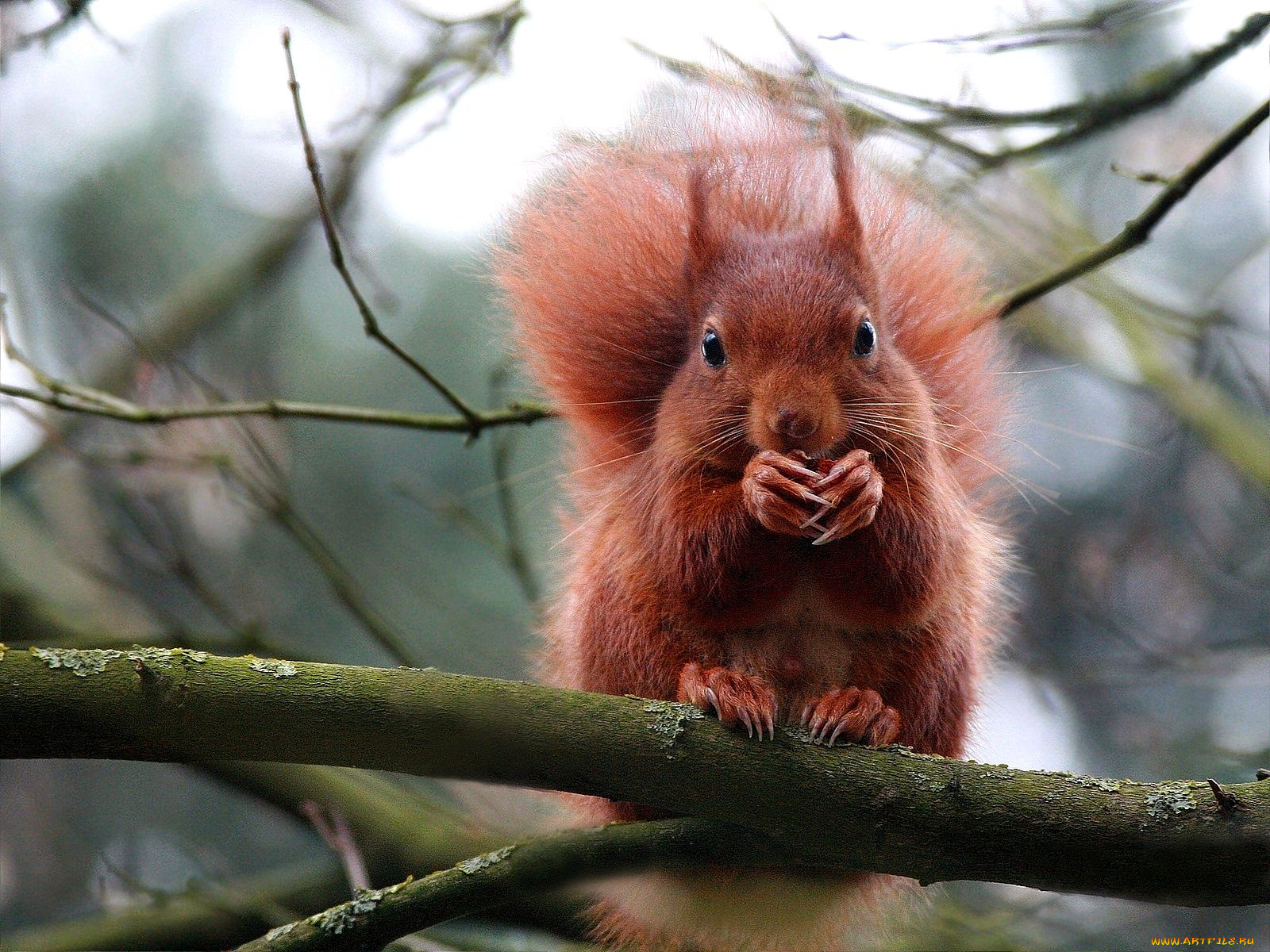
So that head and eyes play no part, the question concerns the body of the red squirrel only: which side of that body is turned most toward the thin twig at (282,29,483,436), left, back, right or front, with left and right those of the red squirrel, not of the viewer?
right

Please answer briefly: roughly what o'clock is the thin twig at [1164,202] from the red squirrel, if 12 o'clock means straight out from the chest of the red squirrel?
The thin twig is roughly at 8 o'clock from the red squirrel.

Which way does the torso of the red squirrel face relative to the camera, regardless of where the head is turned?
toward the camera

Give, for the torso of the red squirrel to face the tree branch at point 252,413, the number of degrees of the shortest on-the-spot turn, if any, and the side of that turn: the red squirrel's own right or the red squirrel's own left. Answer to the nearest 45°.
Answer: approximately 90° to the red squirrel's own right

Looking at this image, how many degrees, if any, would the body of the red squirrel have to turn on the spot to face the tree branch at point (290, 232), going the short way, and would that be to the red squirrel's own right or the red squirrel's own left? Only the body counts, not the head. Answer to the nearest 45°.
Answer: approximately 135° to the red squirrel's own right
